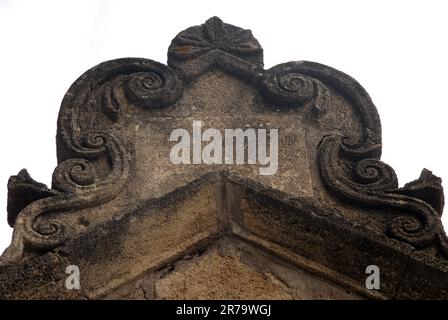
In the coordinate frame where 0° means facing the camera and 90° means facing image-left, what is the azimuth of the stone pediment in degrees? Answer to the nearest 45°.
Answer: approximately 0°
